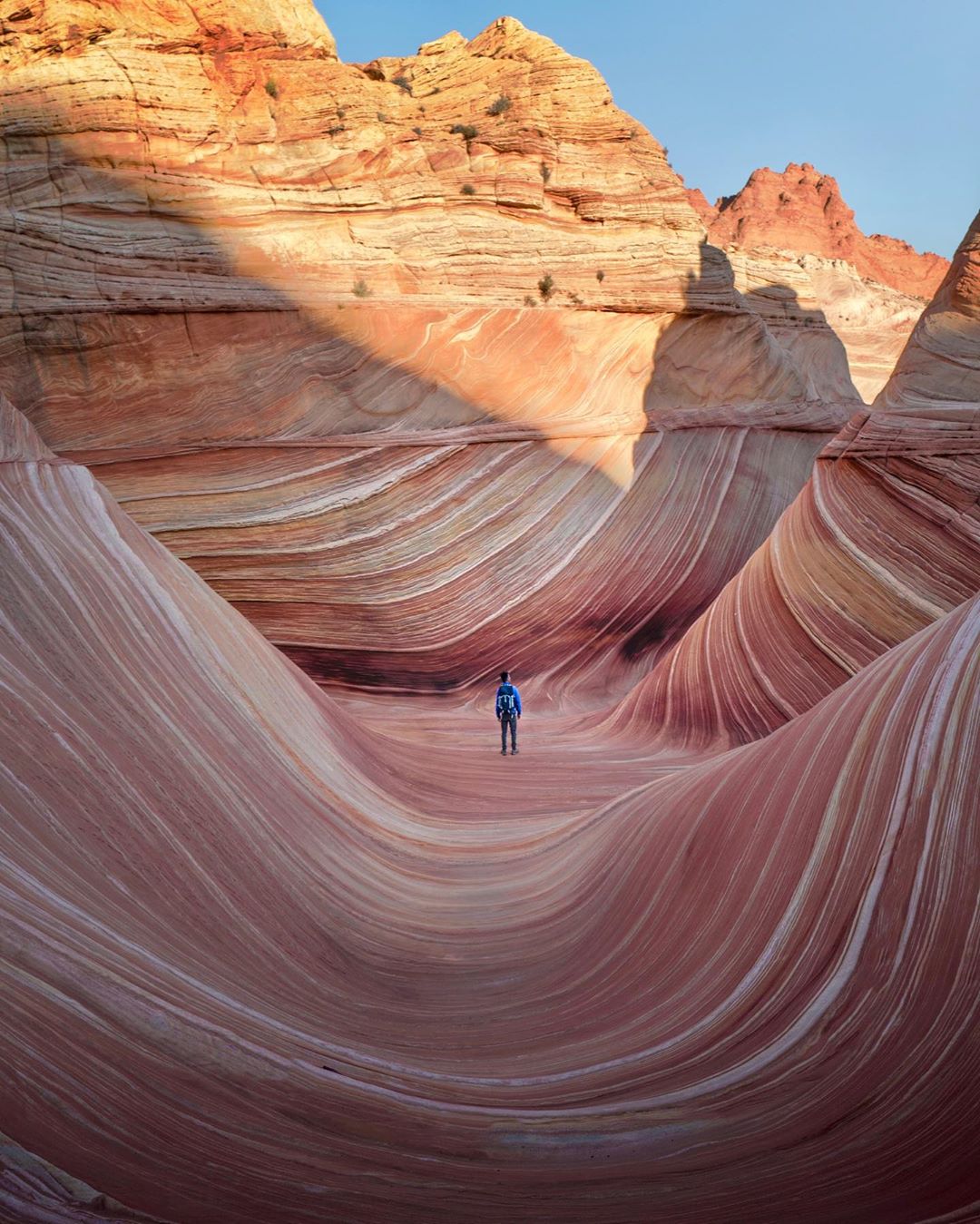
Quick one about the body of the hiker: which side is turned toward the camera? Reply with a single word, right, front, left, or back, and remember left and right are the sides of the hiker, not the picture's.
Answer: back

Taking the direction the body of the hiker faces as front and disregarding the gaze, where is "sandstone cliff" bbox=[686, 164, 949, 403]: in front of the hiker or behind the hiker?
in front

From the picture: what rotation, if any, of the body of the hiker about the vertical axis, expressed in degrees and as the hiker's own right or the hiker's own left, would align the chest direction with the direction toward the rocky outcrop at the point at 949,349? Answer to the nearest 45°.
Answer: approximately 45° to the hiker's own right

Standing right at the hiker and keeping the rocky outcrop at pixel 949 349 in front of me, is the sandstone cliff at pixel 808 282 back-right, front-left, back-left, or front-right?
front-left
